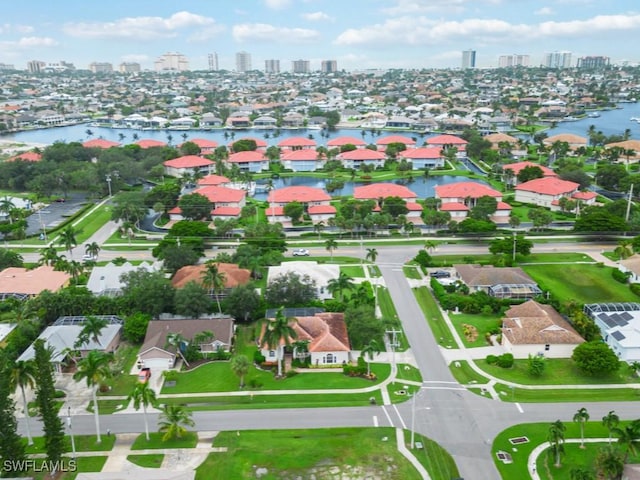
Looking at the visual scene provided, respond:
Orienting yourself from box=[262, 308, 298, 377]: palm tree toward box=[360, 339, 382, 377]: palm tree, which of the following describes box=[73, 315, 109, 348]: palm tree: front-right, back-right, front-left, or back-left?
back-left

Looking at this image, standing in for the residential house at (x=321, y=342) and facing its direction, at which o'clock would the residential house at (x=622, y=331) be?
the residential house at (x=622, y=331) is roughly at 9 o'clock from the residential house at (x=321, y=342).

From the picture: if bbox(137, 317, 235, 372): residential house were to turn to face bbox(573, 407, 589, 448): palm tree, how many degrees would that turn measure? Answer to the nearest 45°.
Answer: approximately 45° to its left

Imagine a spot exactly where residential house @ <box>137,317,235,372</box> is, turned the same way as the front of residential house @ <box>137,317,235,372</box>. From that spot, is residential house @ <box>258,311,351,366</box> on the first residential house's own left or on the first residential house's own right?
on the first residential house's own left

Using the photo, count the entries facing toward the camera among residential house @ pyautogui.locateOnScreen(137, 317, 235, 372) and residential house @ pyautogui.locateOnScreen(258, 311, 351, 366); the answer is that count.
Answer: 2
